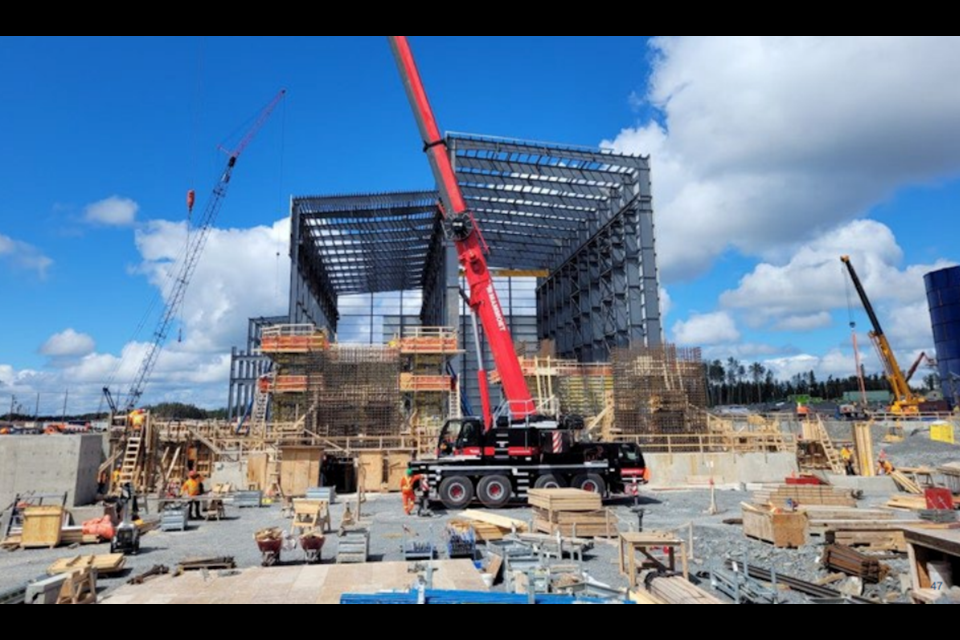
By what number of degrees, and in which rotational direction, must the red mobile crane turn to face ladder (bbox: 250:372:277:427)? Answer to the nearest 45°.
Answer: approximately 135° to its left

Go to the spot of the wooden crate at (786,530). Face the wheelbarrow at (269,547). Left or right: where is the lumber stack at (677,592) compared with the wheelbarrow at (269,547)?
left

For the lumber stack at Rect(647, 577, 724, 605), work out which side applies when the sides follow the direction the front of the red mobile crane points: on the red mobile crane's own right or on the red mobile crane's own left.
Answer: on the red mobile crane's own right

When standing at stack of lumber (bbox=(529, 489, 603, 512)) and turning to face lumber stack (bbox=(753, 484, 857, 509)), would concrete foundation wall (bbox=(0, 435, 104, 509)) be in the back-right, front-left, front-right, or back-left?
back-left

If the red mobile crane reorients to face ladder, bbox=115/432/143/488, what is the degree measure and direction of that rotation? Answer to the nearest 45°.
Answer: approximately 180°

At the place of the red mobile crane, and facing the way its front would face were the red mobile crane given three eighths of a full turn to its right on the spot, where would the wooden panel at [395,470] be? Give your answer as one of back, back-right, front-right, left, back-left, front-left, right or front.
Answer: right

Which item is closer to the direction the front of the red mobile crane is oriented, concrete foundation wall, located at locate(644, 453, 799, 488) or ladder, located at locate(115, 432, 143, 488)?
the concrete foundation wall

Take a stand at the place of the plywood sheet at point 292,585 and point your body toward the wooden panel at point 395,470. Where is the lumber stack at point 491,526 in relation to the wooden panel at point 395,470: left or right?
right

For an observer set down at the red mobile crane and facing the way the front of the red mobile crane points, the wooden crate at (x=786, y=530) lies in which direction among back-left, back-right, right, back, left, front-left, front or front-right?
front-right

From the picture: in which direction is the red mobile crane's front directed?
to the viewer's right

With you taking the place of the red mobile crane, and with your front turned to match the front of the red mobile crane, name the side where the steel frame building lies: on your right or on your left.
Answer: on your left

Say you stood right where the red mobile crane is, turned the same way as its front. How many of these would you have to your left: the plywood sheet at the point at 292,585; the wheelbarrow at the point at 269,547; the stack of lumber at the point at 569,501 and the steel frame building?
1

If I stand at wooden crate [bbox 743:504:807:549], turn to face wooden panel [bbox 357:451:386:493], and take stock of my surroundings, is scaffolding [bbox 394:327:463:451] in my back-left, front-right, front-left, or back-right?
front-right

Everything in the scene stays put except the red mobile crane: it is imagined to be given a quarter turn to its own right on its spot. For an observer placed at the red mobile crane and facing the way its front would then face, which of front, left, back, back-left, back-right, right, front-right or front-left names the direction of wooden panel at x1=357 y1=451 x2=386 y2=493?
back-right

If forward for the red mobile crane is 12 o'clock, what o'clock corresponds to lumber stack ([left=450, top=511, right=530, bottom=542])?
The lumber stack is roughly at 3 o'clock from the red mobile crane.

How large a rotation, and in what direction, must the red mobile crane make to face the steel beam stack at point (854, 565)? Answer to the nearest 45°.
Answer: approximately 45° to its right

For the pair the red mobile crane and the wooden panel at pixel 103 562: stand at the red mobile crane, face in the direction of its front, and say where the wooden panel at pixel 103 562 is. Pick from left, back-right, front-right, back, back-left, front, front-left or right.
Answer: back-right

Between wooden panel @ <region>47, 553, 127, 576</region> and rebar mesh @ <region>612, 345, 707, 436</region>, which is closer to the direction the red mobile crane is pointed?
the rebar mesh

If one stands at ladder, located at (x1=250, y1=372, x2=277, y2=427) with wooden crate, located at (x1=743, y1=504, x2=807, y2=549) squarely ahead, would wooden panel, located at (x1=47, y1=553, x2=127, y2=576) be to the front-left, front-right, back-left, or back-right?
front-right

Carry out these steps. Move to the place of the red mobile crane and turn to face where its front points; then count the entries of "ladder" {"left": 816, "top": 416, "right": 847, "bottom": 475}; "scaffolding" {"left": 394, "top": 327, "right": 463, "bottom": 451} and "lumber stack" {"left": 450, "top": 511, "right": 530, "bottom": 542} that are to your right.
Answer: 1

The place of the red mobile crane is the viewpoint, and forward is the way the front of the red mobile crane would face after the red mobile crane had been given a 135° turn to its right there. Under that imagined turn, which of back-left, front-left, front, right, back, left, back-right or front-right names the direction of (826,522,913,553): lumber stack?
left
